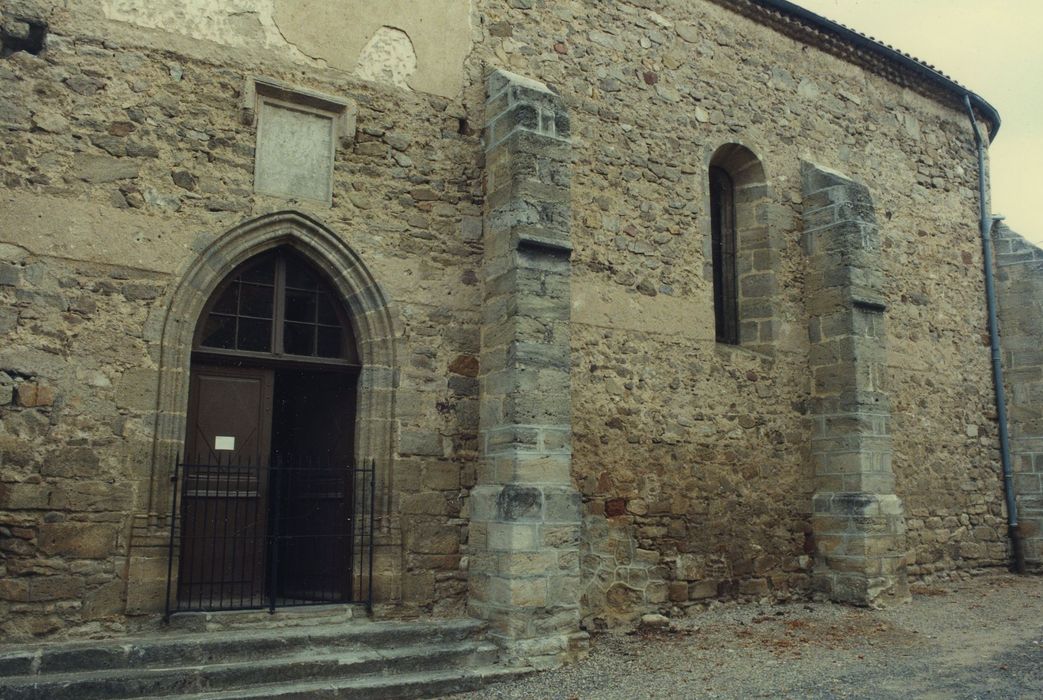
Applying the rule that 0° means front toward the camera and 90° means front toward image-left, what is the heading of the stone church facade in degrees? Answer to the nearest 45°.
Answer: approximately 315°

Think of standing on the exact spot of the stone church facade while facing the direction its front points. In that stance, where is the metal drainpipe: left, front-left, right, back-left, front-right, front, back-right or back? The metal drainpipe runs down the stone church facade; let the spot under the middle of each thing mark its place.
left
